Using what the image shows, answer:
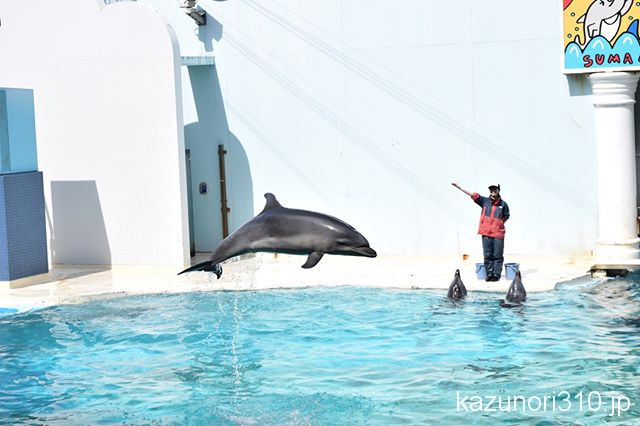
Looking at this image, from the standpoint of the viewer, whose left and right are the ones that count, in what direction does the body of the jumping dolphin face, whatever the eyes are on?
facing to the right of the viewer

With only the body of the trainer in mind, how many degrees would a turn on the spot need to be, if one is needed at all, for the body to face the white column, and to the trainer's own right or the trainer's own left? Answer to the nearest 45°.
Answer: approximately 135° to the trainer's own left

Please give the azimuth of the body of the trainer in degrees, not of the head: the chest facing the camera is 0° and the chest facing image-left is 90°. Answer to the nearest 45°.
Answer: approximately 0°

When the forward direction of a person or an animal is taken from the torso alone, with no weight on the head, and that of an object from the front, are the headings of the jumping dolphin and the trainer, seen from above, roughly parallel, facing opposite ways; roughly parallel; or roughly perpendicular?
roughly perpendicular

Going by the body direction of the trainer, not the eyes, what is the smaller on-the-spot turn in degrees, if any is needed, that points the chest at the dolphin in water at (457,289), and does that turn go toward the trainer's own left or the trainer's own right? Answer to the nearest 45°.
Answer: approximately 45° to the trainer's own right

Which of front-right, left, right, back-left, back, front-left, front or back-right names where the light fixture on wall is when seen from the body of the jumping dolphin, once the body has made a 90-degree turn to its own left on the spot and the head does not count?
front

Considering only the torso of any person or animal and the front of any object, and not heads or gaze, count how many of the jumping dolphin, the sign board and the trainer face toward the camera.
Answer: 2

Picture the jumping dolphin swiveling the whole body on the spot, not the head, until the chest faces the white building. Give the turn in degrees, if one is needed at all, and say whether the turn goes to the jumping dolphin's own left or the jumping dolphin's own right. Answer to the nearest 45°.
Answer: approximately 90° to the jumping dolphin's own left

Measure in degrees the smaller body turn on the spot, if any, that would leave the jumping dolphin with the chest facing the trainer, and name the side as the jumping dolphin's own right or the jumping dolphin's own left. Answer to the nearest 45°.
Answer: approximately 45° to the jumping dolphin's own left
